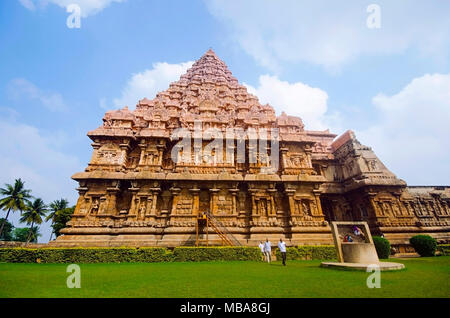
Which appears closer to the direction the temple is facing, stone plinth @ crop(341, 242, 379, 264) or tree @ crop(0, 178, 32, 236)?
the stone plinth

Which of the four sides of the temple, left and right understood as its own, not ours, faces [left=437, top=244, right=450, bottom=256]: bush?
front

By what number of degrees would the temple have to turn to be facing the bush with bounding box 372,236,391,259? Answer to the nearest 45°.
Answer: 0° — it already faces it

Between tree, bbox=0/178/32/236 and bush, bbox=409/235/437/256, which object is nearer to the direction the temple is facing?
the bush

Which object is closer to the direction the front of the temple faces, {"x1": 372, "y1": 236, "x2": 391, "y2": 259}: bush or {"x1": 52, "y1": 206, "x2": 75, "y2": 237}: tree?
the bush

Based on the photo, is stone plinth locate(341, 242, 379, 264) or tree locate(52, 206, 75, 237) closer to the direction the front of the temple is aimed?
the stone plinth

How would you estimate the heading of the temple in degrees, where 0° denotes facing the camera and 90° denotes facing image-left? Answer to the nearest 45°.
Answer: approximately 270°

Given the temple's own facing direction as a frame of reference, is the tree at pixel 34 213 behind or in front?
behind

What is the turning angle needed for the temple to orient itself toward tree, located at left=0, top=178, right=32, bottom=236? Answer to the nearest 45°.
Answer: approximately 180°

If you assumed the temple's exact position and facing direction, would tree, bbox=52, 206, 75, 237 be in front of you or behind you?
behind

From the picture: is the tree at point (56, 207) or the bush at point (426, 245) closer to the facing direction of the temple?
the bush

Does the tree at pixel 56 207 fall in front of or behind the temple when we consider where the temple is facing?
behind
